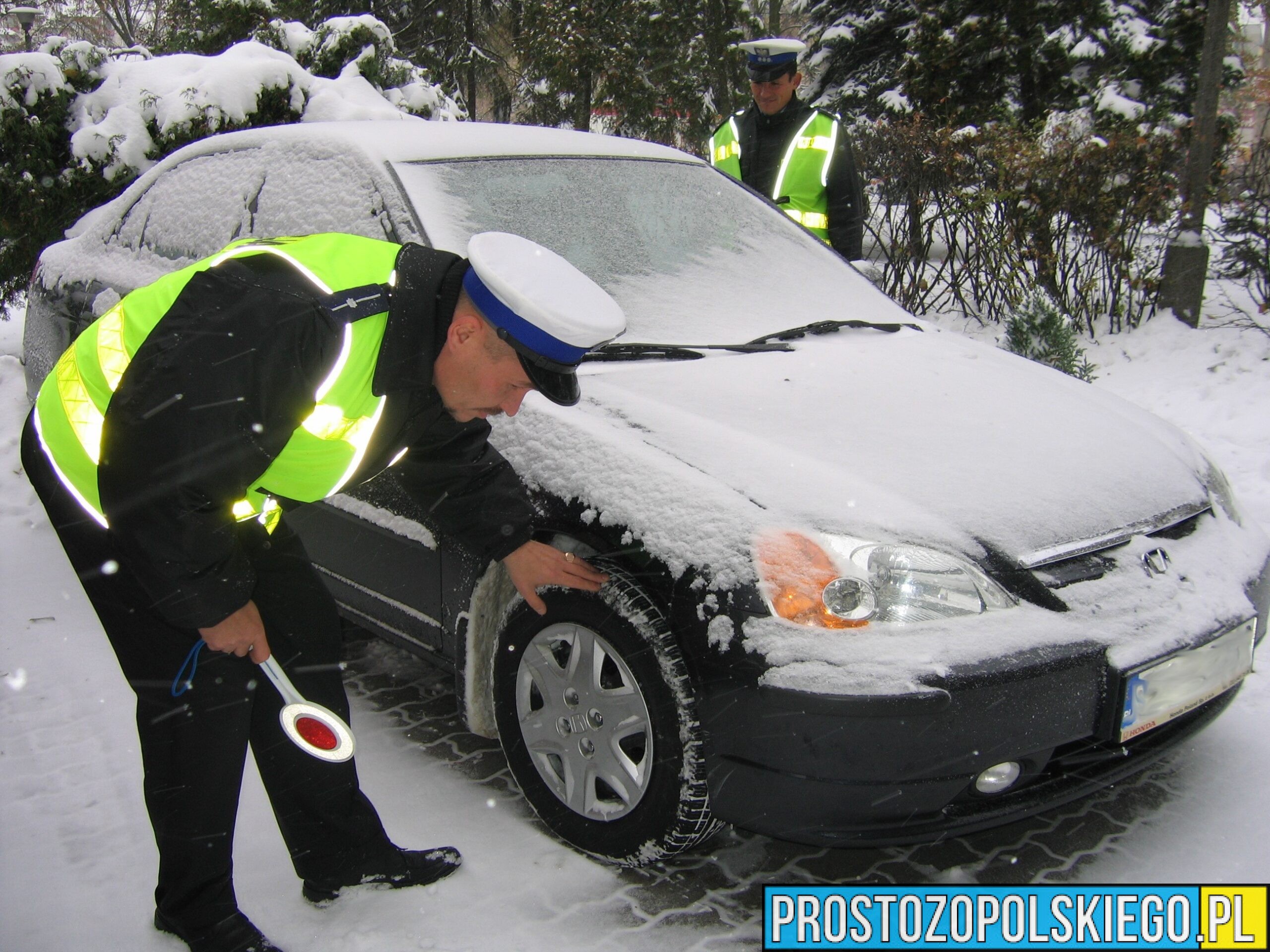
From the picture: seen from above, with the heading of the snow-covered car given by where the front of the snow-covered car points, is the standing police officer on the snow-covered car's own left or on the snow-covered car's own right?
on the snow-covered car's own left

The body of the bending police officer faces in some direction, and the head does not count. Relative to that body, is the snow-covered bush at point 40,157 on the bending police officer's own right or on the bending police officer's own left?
on the bending police officer's own left

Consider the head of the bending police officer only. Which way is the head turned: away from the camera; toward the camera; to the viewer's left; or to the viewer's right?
to the viewer's right

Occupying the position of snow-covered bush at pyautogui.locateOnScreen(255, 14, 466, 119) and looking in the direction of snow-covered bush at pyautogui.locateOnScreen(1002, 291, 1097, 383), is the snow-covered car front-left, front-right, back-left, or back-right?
front-right

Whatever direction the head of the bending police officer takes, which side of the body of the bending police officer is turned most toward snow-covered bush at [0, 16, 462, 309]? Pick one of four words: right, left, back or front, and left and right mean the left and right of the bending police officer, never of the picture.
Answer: left

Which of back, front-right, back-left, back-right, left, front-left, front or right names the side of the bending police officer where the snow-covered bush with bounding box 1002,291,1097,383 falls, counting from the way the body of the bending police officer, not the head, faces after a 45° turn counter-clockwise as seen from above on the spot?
front

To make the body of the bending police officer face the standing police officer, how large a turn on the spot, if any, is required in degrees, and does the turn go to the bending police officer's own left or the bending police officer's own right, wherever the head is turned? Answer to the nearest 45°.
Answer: approximately 45° to the bending police officer's own left

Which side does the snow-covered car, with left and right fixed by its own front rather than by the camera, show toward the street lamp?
back

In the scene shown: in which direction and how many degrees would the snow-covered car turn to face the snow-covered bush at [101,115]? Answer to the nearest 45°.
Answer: approximately 180°

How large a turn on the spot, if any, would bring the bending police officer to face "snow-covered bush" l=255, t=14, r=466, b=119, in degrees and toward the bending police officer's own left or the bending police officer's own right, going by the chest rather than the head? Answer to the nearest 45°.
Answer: approximately 90° to the bending police officer's own left

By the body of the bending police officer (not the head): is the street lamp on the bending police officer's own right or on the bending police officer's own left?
on the bending police officer's own left

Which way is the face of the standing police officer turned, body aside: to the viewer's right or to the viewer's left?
to the viewer's left

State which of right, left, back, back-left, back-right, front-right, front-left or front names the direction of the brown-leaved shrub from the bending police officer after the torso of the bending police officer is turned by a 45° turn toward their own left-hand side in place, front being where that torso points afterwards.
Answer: front

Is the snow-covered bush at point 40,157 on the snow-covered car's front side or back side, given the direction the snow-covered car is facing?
on the back side

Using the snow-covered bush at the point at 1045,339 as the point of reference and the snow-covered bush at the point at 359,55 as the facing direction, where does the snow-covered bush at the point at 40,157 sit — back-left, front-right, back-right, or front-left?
front-left

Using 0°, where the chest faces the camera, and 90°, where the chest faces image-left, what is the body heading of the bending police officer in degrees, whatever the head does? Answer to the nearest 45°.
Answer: approximately 270°
